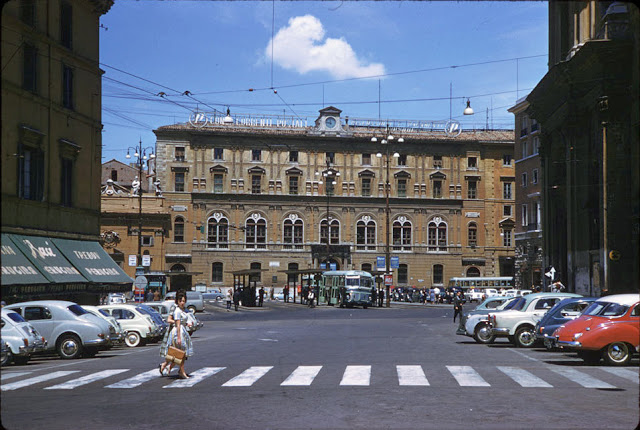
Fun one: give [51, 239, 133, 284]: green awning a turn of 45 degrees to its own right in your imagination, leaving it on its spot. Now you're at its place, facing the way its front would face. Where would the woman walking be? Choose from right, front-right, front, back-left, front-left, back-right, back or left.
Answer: front

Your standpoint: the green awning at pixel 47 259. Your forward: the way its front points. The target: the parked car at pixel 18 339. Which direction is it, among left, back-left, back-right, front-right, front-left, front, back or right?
front-right

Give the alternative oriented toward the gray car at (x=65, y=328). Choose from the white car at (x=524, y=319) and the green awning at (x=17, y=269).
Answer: the green awning

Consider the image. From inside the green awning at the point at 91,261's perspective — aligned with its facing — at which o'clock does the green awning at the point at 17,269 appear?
the green awning at the point at 17,269 is roughly at 2 o'clock from the green awning at the point at 91,261.

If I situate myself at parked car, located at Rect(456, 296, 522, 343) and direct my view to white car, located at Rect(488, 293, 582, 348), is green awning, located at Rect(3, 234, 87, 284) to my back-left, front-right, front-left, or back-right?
back-right

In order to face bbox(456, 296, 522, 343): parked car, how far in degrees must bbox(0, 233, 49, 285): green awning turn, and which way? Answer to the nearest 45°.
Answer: approximately 45° to its left

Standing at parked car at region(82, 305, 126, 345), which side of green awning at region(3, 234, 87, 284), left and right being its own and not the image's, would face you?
front

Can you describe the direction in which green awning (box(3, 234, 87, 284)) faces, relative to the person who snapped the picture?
facing the viewer and to the right of the viewer

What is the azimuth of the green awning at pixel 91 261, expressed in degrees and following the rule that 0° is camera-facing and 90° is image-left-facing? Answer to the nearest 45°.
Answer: approximately 315°

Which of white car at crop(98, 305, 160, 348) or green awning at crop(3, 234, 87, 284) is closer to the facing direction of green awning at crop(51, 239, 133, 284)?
the white car

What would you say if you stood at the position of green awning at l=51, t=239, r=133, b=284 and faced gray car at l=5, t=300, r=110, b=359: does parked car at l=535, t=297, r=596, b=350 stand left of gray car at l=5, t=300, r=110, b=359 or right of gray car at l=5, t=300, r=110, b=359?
left
